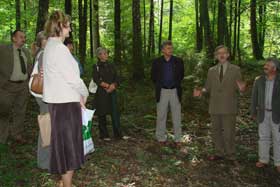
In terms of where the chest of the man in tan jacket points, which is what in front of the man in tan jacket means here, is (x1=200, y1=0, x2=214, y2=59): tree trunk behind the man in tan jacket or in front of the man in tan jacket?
behind

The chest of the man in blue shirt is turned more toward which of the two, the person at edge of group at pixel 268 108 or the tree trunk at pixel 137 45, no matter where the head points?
the person at edge of group

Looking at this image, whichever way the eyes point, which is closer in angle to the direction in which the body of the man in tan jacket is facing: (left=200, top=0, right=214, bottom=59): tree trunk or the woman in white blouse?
the woman in white blouse

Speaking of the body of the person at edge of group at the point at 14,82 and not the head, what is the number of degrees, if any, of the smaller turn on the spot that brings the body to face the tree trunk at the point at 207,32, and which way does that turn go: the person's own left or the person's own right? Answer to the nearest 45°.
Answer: approximately 90° to the person's own left

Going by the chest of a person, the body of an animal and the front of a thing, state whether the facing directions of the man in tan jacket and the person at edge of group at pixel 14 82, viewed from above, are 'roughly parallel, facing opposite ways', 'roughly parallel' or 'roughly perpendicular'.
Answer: roughly perpendicular

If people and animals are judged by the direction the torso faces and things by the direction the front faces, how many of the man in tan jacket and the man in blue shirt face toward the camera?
2

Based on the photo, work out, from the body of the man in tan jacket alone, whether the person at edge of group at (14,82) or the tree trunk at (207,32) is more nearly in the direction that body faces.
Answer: the person at edge of group

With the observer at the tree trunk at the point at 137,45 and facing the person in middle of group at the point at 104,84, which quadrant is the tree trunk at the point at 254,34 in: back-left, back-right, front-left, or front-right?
back-left

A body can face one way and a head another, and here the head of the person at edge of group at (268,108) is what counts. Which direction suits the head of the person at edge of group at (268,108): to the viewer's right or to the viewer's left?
to the viewer's left

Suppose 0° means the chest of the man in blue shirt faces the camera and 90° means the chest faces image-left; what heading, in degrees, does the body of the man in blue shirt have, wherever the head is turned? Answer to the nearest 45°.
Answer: approximately 0°

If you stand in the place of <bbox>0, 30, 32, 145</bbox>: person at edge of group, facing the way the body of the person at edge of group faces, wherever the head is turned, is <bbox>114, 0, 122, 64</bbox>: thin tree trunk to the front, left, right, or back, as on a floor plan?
left

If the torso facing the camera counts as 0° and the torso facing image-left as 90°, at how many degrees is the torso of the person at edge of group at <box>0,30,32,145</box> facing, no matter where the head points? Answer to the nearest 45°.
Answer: approximately 315°
